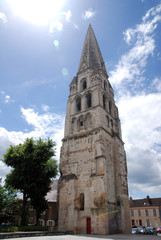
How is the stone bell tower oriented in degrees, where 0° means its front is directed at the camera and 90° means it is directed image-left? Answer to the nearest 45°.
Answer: approximately 45°
